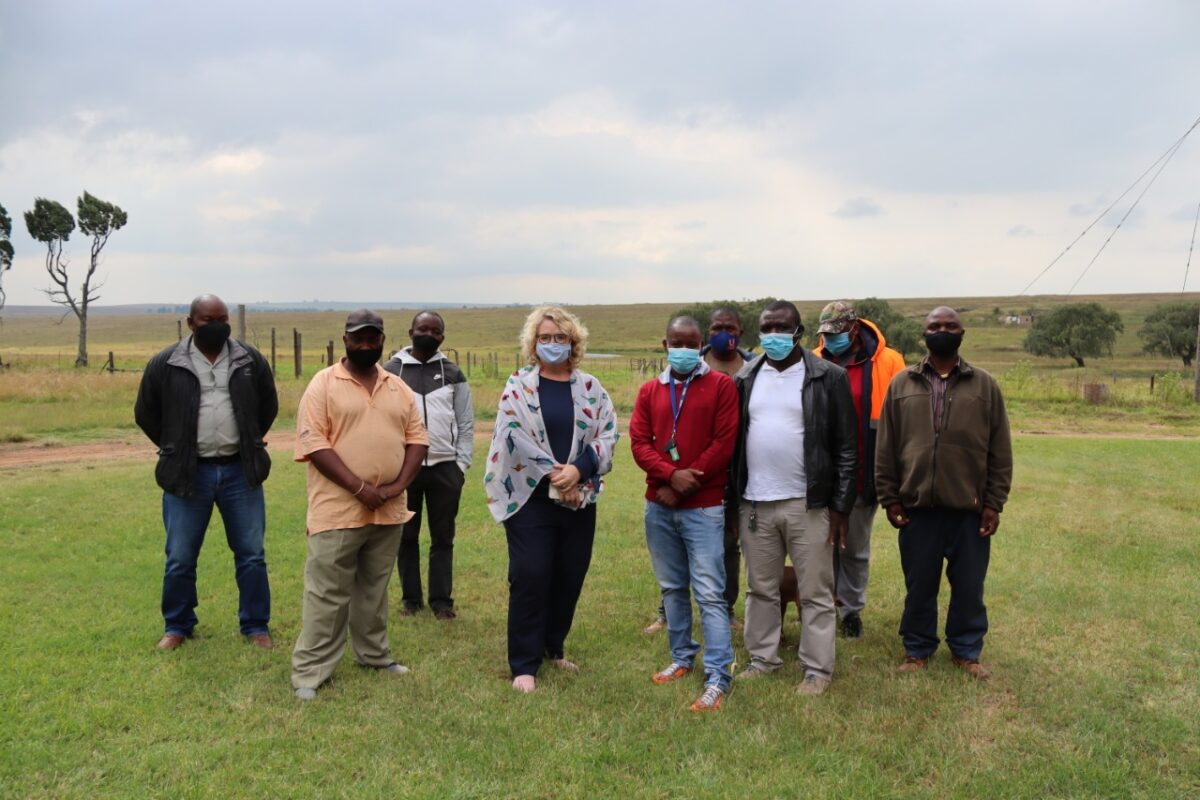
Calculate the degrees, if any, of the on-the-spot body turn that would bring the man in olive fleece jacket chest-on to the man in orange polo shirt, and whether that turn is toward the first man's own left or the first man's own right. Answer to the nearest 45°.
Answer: approximately 45° to the first man's own right

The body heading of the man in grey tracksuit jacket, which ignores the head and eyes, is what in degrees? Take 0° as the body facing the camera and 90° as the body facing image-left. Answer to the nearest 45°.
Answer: approximately 0°

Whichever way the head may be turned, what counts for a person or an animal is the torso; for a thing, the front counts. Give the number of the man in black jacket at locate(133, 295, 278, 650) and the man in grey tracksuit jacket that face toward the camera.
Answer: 2

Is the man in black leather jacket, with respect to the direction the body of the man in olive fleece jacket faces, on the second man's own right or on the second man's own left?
on the second man's own right

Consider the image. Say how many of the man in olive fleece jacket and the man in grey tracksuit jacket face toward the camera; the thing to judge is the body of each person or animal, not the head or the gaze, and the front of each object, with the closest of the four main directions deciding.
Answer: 2

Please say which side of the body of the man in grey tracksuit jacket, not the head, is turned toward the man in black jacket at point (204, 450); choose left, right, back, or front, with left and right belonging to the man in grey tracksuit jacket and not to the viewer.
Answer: right

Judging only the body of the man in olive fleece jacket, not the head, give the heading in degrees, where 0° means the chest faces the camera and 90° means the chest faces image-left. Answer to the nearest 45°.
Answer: approximately 0°
